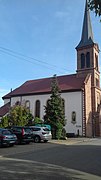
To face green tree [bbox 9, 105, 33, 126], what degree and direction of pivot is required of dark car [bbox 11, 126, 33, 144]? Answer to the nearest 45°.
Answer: approximately 45° to its right

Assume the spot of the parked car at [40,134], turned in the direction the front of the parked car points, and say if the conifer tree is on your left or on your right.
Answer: on your right

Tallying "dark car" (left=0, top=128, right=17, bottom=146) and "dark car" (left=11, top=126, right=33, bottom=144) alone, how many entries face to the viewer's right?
0

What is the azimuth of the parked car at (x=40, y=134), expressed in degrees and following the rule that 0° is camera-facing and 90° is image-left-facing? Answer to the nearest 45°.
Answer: approximately 135°

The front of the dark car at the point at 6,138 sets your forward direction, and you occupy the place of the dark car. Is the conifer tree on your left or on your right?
on your right

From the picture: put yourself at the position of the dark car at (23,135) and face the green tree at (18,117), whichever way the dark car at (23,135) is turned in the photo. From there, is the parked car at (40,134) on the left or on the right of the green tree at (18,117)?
right

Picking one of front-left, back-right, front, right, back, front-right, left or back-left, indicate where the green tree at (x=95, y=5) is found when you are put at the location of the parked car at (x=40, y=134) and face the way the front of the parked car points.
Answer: back-left
